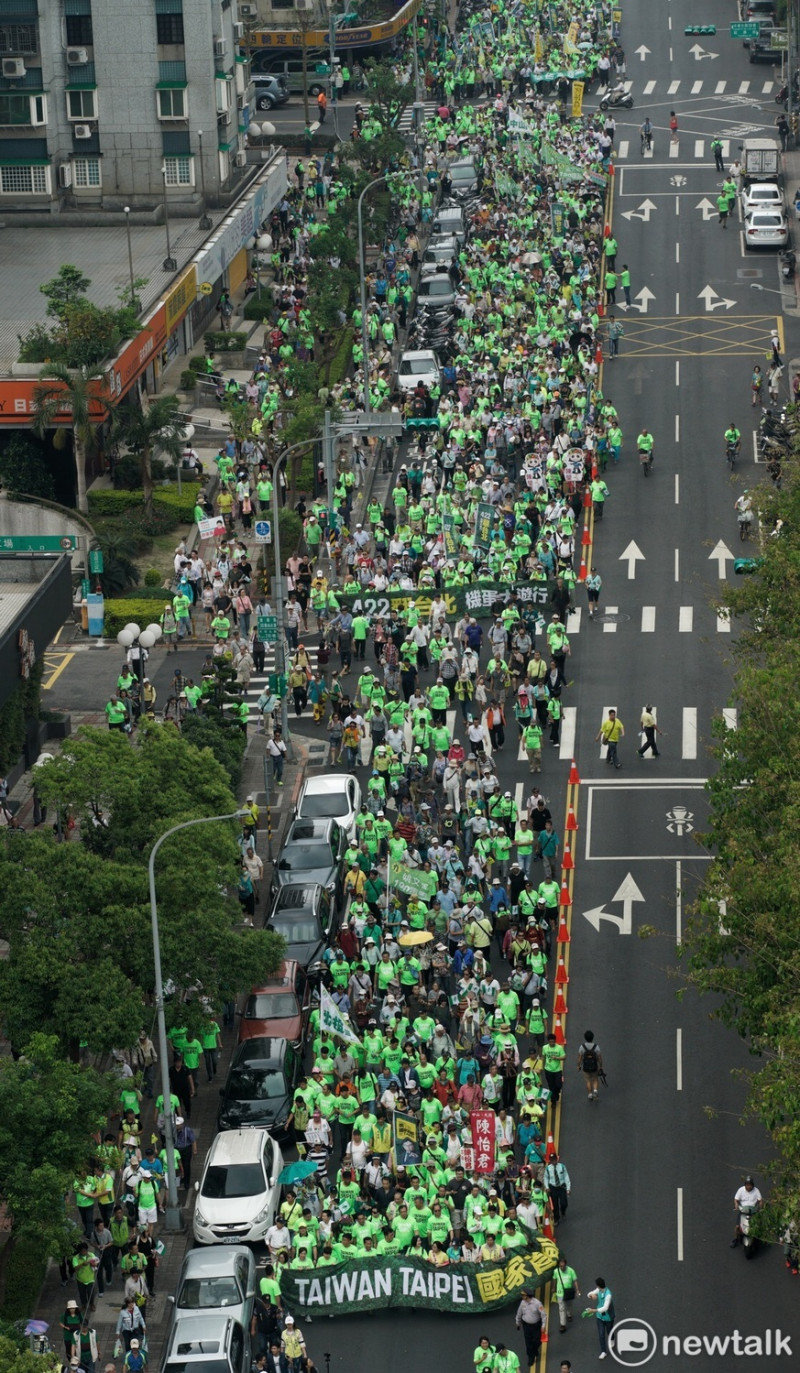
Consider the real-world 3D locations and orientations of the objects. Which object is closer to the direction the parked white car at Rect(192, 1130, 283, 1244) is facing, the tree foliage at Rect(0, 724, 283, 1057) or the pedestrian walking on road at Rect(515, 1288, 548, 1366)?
the pedestrian walking on road

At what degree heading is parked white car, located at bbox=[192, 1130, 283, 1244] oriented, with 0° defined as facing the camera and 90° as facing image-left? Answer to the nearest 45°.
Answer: approximately 0°

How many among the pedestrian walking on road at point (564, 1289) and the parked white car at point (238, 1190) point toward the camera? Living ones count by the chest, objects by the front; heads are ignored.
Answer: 2

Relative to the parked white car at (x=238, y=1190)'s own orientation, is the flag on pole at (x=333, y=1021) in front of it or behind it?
behind

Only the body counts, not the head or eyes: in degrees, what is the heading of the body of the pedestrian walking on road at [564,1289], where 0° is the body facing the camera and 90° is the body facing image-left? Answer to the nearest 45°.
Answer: approximately 0°
